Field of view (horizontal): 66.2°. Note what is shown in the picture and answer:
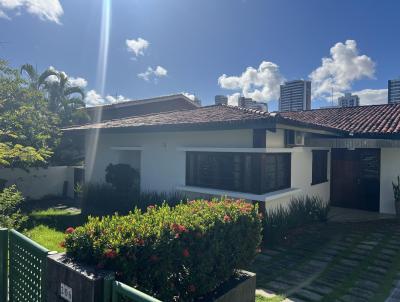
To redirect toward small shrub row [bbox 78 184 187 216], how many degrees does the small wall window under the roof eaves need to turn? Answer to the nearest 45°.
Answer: approximately 135° to its right

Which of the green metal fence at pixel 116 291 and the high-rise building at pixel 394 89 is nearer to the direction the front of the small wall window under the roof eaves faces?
the green metal fence

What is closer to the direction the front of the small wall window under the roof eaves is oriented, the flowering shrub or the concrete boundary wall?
the flowering shrub

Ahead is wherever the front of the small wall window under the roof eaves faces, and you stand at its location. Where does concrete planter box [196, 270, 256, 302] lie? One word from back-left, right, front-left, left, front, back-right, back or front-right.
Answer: front-right

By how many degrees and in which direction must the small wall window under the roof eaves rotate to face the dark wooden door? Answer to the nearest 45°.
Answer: approximately 90° to its left

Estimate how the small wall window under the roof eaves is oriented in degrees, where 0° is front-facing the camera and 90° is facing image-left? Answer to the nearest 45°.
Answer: approximately 315°

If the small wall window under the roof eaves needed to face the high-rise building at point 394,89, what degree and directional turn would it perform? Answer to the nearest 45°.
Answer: approximately 90° to its left

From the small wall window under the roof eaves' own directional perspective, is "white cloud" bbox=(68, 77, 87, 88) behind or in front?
behind

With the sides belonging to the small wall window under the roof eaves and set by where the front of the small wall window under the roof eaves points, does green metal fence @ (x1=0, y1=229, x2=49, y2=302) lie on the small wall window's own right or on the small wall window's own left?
on the small wall window's own right
